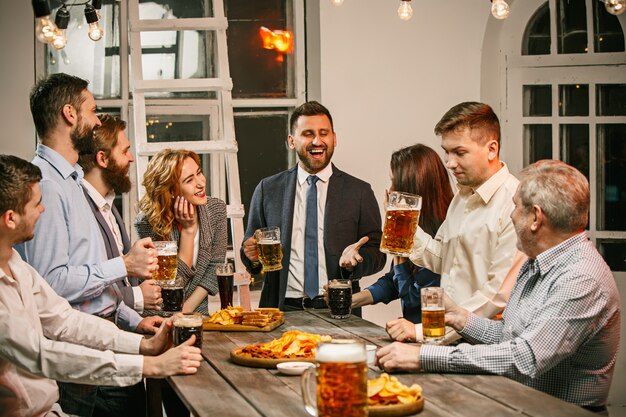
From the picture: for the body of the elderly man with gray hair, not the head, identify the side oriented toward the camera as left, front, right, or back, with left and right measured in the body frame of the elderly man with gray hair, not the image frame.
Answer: left

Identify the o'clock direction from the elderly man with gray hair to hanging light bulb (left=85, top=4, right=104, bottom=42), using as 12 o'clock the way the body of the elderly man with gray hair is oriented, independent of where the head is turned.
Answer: The hanging light bulb is roughly at 1 o'clock from the elderly man with gray hair.

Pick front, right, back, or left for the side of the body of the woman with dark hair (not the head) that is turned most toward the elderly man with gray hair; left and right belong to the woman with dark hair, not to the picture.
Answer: left

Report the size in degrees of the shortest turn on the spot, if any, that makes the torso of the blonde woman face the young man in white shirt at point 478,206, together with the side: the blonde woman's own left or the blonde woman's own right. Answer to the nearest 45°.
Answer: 0° — they already face them

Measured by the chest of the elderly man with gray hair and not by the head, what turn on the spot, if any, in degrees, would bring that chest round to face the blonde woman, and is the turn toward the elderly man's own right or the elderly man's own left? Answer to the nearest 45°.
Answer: approximately 45° to the elderly man's own right

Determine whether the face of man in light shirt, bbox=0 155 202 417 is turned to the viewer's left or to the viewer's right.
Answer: to the viewer's right

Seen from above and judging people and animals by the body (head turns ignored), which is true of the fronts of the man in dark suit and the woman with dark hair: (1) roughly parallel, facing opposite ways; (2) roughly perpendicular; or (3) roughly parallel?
roughly perpendicular

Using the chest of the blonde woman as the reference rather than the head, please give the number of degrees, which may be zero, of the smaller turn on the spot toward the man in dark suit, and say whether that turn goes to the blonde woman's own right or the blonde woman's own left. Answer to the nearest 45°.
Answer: approximately 45° to the blonde woman's own left

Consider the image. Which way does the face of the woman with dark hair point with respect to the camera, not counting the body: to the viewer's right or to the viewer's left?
to the viewer's left

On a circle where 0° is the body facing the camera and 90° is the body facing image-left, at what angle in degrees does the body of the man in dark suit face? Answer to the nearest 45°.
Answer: approximately 0°

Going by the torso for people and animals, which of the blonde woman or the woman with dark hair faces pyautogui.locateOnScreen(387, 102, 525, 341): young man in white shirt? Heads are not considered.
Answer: the blonde woman
